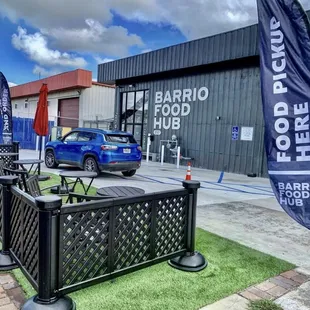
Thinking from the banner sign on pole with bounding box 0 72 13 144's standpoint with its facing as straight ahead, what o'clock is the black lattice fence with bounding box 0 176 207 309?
The black lattice fence is roughly at 12 o'clock from the banner sign on pole.

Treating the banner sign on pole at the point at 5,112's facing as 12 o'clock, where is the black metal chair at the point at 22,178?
The black metal chair is roughly at 12 o'clock from the banner sign on pole.

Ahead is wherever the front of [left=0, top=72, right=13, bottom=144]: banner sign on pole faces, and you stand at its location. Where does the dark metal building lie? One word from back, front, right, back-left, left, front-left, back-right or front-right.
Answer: left

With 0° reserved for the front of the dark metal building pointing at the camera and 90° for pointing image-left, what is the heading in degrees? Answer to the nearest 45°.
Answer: approximately 45°

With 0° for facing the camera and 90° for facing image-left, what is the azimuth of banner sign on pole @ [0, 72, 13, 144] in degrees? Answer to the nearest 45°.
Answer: approximately 0°

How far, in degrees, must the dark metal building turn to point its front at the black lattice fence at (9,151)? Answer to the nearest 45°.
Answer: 0° — it already faces it

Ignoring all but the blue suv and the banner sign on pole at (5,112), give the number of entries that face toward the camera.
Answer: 1

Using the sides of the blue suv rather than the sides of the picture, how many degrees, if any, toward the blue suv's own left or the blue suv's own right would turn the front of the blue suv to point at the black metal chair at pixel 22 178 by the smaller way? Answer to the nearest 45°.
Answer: approximately 135° to the blue suv's own left

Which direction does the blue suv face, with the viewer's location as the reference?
facing away from the viewer and to the left of the viewer

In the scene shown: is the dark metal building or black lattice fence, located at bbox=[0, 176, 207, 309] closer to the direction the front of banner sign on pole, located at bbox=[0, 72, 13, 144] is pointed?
the black lattice fence
